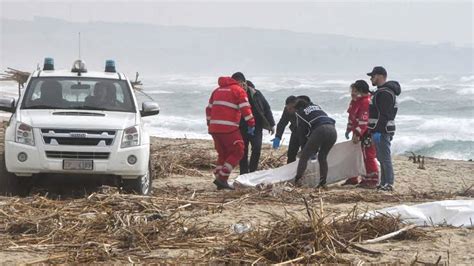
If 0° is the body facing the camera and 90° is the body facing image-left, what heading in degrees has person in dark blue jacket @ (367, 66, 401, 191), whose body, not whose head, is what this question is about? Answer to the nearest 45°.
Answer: approximately 90°

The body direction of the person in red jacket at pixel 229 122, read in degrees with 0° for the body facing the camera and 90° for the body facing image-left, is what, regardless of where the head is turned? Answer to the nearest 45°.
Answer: approximately 225°

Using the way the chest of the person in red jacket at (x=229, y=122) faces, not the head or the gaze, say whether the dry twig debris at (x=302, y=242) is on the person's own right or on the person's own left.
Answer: on the person's own right

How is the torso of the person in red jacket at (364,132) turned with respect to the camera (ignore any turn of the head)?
to the viewer's left

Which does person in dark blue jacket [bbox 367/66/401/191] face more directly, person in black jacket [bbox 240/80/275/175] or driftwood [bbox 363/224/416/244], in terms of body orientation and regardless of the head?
the person in black jacket

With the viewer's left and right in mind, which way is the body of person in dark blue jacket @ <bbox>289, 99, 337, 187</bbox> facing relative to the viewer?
facing away from the viewer and to the left of the viewer

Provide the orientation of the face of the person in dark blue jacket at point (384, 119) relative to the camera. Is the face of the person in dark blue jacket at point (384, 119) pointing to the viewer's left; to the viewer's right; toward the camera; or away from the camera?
to the viewer's left

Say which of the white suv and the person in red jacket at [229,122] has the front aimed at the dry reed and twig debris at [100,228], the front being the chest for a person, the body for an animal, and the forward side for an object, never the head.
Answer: the white suv

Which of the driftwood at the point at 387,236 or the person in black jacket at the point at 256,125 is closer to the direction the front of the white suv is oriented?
the driftwood

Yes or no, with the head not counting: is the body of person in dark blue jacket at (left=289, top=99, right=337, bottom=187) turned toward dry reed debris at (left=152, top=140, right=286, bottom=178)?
yes
